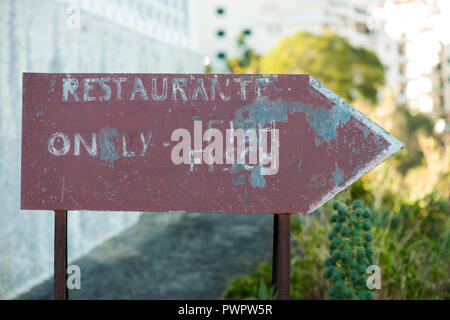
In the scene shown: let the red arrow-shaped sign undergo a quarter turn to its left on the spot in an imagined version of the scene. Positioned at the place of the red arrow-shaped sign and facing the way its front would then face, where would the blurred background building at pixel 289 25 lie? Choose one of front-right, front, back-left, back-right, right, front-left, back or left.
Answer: left

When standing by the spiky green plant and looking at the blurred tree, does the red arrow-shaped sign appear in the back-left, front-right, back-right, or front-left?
back-left

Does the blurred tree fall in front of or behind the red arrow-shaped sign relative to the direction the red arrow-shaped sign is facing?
behind

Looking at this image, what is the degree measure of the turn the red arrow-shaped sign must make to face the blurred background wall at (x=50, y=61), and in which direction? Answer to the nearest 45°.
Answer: approximately 135° to its right

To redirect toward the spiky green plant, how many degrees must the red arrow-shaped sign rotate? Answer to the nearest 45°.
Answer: approximately 135° to its left

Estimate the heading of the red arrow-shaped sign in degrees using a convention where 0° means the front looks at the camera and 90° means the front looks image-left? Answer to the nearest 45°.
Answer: approximately 0°
